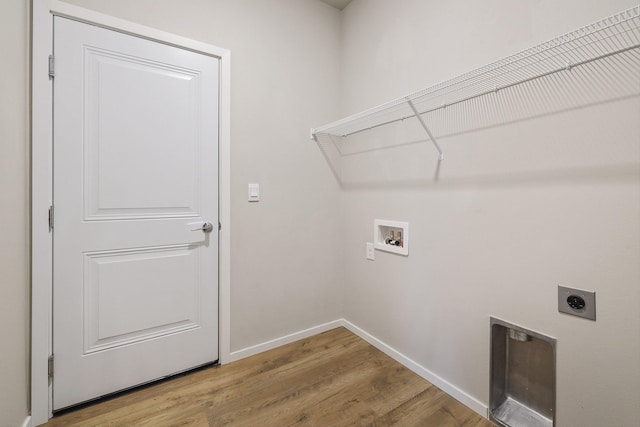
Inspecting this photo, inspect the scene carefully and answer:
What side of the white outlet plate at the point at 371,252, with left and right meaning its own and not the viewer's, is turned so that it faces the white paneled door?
front

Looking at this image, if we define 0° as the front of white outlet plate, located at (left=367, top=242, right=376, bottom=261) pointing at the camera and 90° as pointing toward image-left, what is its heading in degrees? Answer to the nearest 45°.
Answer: approximately 45°

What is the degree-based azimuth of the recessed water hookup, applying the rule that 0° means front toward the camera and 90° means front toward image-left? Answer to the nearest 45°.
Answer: approximately 45°

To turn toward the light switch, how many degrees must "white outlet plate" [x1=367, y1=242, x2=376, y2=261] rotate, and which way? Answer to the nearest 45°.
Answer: approximately 45° to its right

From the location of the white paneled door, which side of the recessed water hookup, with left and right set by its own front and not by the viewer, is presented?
front

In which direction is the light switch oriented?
toward the camera

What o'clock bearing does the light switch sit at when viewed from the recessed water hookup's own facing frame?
The light switch is roughly at 1 o'clock from the recessed water hookup.

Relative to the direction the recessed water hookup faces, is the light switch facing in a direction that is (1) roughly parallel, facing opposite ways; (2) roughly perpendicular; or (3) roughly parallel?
roughly perpendicular

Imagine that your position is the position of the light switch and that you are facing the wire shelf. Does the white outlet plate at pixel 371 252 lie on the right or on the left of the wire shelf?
left

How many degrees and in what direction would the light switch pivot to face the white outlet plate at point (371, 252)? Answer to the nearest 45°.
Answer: approximately 90° to its left

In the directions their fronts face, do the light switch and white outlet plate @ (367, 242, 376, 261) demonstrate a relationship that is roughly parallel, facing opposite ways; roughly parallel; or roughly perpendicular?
roughly perpendicular

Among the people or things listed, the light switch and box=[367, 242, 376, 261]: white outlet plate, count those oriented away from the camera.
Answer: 0
